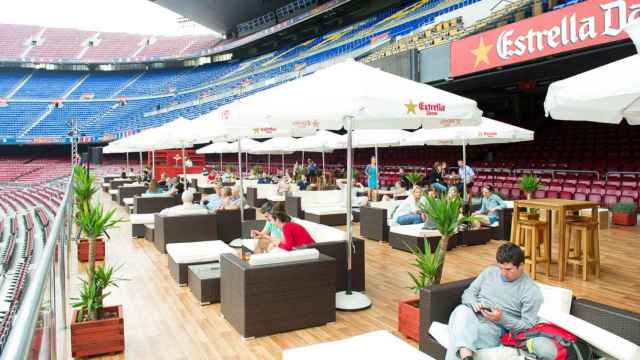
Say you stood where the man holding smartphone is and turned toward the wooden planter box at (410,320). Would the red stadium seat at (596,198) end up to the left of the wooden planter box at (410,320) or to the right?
right

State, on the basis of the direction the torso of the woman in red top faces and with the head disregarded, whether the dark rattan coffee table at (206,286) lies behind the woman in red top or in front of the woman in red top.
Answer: in front

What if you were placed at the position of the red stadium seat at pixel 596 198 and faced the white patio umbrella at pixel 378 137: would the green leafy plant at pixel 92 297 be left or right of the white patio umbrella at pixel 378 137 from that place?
left

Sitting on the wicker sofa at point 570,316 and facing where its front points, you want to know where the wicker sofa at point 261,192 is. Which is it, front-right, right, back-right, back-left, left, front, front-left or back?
right

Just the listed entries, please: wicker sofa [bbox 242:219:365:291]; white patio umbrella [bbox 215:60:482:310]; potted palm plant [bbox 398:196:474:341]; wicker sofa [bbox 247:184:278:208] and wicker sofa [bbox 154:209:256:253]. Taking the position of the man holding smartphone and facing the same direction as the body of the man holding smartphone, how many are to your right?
5

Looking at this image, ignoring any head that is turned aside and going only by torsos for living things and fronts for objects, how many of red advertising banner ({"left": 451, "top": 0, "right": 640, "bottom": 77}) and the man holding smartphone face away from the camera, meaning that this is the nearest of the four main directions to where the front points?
0

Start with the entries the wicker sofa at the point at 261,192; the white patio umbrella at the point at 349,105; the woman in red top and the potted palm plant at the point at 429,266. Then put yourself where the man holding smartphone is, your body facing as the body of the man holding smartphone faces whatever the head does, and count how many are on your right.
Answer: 4

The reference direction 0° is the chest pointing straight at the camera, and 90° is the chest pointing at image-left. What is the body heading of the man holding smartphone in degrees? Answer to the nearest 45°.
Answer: approximately 45°

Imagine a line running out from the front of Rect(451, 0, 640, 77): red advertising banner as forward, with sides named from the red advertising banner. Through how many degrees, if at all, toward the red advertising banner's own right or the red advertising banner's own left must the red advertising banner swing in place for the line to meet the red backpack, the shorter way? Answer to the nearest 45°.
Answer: approximately 45° to the red advertising banner's own left

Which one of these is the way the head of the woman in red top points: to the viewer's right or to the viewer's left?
to the viewer's left

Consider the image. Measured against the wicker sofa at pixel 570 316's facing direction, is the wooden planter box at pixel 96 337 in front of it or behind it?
in front

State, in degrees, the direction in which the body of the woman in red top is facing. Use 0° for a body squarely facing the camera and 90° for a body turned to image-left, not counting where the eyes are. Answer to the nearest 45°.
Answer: approximately 90°
